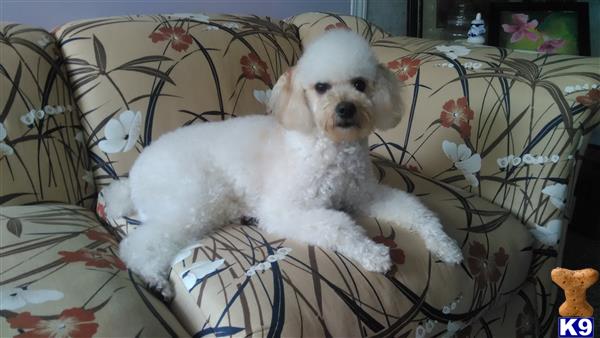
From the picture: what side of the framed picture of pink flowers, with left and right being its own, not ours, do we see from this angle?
front

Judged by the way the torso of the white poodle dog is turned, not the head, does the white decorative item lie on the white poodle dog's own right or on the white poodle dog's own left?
on the white poodle dog's own left

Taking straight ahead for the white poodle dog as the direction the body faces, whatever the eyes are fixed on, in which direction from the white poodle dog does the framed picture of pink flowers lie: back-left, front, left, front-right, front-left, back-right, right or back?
left

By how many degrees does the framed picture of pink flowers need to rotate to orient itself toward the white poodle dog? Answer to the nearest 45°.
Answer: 0° — it already faces it

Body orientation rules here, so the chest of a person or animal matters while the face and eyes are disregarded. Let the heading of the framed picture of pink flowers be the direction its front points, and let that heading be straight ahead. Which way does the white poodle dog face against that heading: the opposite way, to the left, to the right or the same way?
to the left

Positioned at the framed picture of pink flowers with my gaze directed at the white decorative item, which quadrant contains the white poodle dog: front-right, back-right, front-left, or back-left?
front-left

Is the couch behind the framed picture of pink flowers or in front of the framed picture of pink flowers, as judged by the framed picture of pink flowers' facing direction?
in front

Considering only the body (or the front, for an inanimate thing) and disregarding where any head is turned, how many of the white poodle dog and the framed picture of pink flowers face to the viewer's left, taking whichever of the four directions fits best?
0
